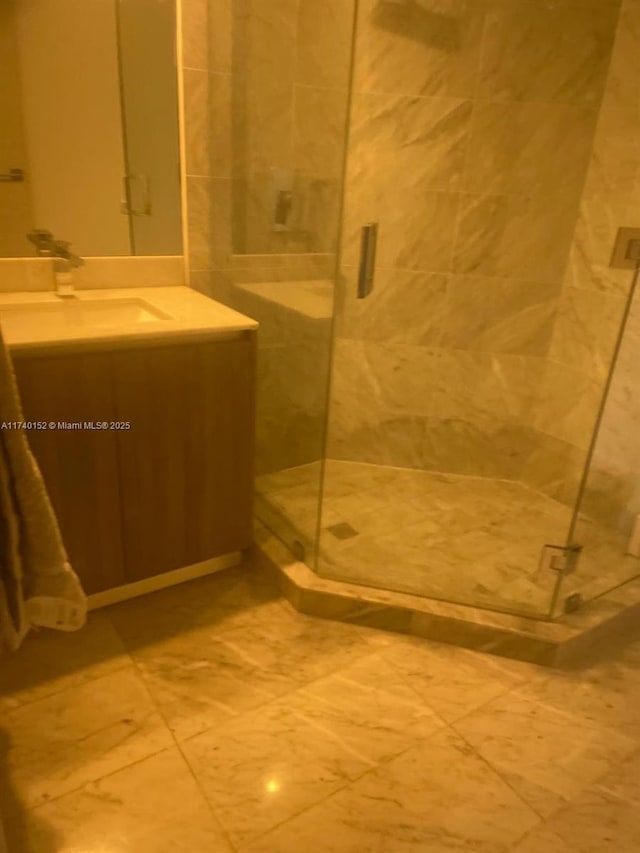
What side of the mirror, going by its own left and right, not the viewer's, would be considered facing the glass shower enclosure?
left

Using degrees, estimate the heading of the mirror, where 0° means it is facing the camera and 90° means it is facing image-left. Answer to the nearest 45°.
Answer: approximately 0°

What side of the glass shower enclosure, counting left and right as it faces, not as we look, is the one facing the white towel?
front

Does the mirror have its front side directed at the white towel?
yes

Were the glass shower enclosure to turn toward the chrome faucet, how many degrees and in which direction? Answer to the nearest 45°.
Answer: approximately 45° to its right

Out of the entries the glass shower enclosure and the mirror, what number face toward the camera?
2

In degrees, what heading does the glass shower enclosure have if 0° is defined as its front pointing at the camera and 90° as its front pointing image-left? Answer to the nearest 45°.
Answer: approximately 0°

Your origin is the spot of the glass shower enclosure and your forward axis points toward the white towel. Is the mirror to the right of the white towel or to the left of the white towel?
right

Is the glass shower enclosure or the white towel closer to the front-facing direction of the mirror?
the white towel

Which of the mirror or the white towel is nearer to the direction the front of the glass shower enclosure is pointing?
the white towel

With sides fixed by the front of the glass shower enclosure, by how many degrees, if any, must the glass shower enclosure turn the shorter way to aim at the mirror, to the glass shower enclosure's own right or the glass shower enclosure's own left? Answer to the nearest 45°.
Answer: approximately 45° to the glass shower enclosure's own right
